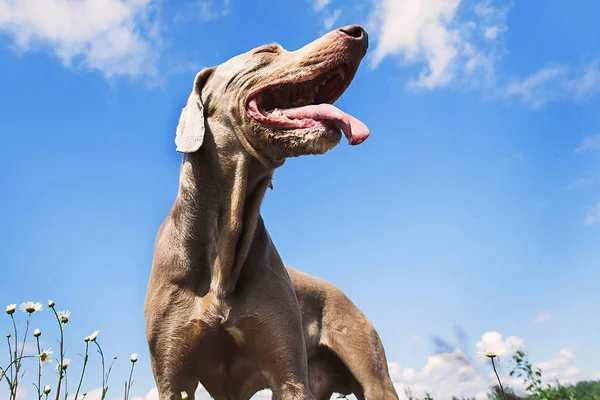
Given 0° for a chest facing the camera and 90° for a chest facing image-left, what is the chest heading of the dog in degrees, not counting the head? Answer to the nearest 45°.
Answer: approximately 45°
